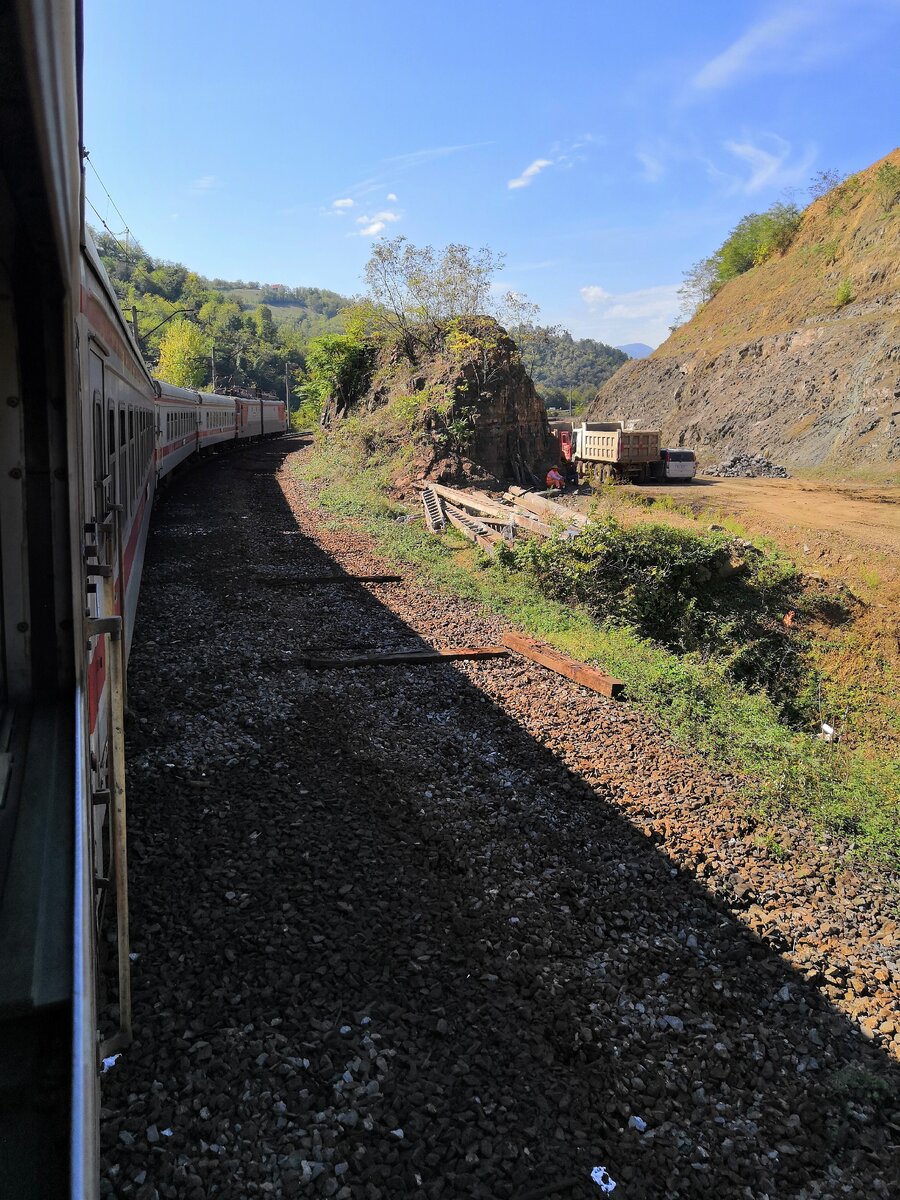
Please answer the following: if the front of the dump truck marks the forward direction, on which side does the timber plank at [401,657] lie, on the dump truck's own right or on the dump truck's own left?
on the dump truck's own left

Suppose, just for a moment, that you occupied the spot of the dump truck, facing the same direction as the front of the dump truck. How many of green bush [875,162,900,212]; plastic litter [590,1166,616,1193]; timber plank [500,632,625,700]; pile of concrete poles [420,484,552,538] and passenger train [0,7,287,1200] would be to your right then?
1

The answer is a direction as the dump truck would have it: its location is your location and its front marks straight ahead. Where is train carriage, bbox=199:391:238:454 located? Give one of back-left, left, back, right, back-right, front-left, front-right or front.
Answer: front-left

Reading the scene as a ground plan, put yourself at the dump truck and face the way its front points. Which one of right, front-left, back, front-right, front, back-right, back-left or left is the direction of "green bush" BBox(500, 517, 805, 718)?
back-left

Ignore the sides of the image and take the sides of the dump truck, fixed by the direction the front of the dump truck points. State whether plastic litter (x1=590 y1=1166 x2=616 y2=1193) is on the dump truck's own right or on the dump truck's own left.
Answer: on the dump truck's own left

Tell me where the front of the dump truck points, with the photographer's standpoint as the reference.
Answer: facing away from the viewer and to the left of the viewer

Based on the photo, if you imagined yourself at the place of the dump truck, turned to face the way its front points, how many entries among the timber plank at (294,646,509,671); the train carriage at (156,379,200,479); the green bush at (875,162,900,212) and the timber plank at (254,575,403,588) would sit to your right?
1

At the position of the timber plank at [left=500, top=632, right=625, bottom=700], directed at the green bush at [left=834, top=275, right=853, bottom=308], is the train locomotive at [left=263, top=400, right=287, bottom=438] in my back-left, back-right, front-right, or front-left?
front-left

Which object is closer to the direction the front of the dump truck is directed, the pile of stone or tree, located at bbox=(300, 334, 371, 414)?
the tree

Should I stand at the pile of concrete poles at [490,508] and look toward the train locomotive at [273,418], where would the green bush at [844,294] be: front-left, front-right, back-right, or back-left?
front-right

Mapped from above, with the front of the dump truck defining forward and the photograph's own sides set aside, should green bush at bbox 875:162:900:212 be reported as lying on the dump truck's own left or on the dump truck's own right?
on the dump truck's own right

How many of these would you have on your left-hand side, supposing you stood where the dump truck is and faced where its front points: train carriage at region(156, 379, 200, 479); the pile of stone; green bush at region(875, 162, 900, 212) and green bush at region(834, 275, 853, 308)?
1

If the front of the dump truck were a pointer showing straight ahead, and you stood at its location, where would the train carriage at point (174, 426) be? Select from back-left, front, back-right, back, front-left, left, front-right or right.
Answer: left

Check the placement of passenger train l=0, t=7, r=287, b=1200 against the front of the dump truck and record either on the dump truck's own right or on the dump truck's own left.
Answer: on the dump truck's own left
